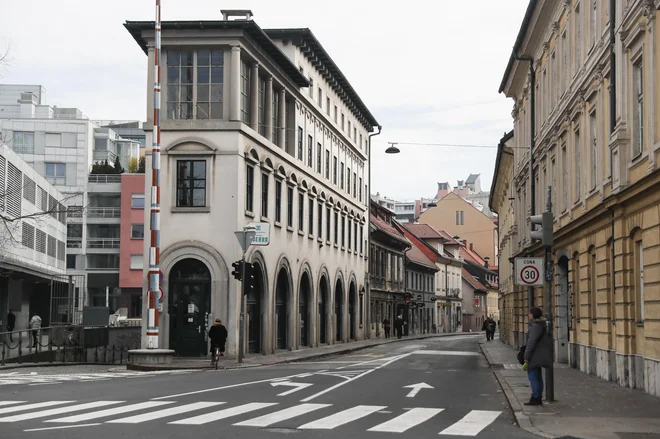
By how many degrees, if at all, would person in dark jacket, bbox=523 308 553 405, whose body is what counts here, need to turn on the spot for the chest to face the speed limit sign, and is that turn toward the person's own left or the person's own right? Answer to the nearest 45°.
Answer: approximately 90° to the person's own right

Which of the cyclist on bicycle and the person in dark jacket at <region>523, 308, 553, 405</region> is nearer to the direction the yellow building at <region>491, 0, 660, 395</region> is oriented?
the cyclist on bicycle

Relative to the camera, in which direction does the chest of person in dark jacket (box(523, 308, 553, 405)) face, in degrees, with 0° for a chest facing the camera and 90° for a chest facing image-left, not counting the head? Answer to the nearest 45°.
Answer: approximately 90°

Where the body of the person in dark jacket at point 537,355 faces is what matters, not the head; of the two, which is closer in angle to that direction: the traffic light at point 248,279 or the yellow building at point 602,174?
the traffic light

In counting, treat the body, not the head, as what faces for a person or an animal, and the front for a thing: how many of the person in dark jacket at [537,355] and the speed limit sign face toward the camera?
1

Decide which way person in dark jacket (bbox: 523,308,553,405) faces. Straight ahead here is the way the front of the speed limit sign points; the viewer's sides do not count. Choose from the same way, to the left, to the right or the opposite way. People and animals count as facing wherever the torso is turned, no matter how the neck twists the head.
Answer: to the right

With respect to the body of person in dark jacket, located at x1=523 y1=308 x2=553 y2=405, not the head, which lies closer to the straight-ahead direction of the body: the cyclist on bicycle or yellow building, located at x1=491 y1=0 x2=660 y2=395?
the cyclist on bicycle

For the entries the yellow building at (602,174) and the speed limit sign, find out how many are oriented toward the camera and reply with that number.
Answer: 1

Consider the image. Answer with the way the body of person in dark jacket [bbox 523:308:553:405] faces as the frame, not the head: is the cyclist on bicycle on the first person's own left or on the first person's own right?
on the first person's own right

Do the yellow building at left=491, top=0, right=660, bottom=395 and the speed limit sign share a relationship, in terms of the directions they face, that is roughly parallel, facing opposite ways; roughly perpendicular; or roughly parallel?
roughly perpendicular
